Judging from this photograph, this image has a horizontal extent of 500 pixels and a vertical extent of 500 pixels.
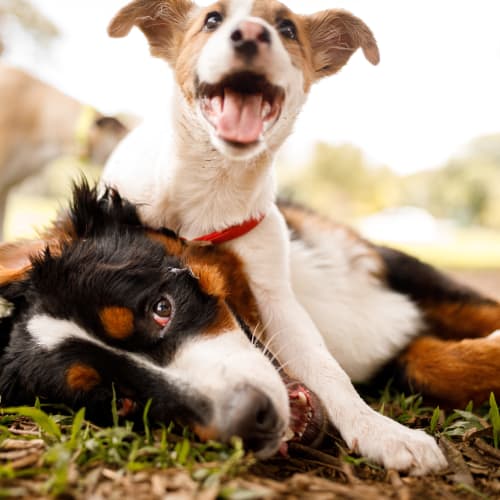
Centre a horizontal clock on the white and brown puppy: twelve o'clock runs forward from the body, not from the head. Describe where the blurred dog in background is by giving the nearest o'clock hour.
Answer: The blurred dog in background is roughly at 5 o'clock from the white and brown puppy.

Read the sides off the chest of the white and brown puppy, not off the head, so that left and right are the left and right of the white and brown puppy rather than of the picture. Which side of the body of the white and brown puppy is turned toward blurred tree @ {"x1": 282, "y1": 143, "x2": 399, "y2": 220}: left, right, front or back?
back

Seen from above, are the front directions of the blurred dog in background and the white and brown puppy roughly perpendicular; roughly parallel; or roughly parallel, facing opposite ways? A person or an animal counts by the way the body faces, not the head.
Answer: roughly perpendicular

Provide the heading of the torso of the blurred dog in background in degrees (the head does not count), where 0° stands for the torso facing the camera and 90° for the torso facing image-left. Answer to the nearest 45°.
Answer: approximately 270°

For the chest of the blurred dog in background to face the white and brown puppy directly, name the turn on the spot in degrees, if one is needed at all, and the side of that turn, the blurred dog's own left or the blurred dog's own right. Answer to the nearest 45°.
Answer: approximately 90° to the blurred dog's own right

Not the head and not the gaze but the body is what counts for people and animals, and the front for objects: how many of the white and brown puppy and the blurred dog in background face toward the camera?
1

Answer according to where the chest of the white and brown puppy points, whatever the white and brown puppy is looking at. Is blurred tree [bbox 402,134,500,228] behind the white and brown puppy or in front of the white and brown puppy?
behind

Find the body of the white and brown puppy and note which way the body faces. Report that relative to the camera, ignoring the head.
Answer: toward the camera
